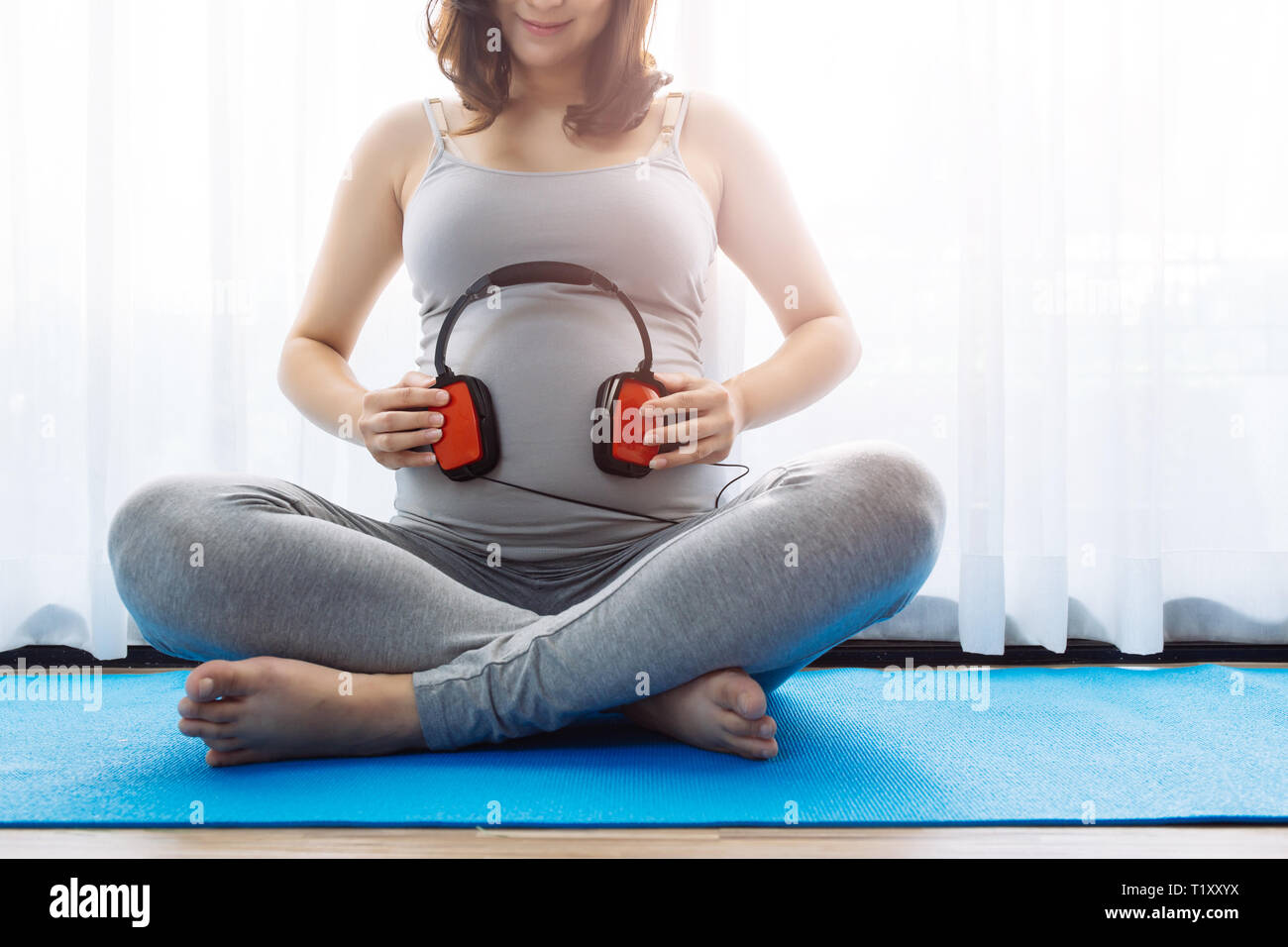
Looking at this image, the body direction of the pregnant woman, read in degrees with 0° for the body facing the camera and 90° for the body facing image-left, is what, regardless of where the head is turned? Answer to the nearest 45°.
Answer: approximately 0°
